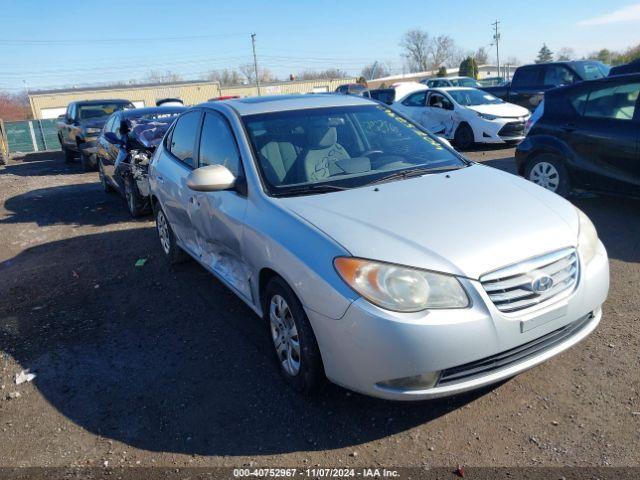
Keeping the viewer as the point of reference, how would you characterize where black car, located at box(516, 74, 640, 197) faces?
facing to the right of the viewer

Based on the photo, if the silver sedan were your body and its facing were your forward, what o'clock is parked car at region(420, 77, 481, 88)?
The parked car is roughly at 8 o'clock from the silver sedan.

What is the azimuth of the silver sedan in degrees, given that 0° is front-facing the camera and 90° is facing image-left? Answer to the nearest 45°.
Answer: approximately 315°

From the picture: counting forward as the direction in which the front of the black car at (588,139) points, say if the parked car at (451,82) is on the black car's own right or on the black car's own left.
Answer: on the black car's own left

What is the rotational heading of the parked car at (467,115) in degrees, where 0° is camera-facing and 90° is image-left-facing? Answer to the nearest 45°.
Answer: approximately 315°

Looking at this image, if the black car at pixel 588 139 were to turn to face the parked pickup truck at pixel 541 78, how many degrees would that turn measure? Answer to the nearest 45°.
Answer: approximately 90° to its left
